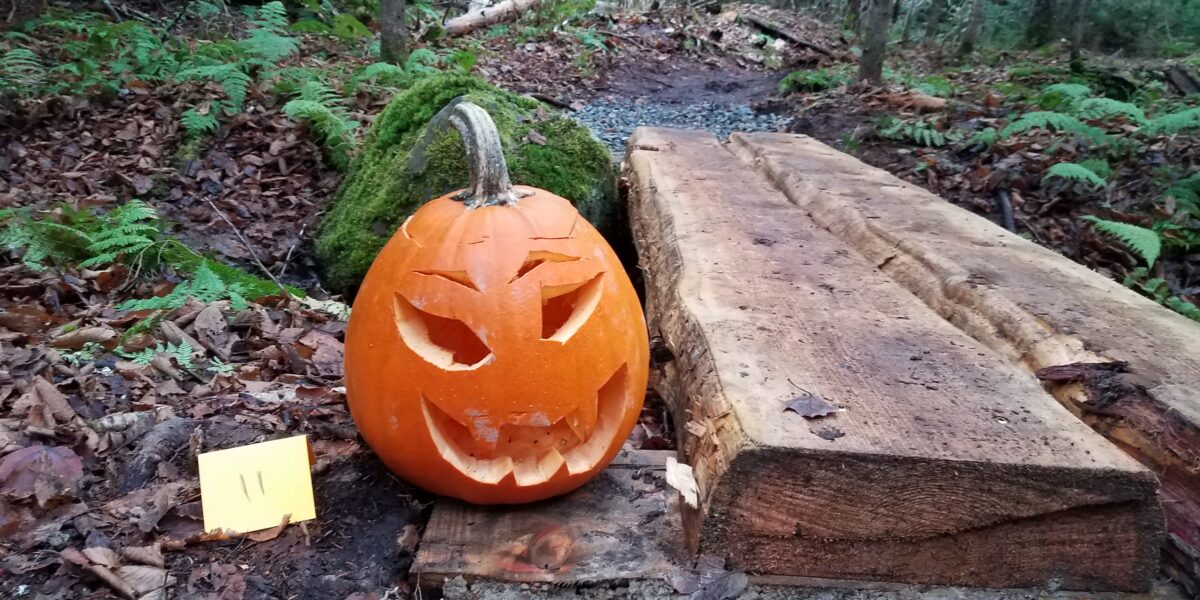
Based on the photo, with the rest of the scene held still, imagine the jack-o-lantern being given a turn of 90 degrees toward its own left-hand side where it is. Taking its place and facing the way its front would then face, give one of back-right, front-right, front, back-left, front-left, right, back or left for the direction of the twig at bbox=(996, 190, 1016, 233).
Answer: front-left

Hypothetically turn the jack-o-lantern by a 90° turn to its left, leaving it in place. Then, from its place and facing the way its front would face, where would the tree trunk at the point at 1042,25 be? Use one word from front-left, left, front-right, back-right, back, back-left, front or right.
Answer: front-left

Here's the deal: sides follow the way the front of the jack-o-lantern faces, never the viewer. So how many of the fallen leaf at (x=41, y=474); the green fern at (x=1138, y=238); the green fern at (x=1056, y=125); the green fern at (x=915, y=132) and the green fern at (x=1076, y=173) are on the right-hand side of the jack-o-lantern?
1

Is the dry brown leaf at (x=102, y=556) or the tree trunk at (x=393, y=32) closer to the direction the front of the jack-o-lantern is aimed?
the dry brown leaf

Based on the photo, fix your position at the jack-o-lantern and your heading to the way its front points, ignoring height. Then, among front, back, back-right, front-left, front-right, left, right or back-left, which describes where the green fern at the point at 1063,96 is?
back-left

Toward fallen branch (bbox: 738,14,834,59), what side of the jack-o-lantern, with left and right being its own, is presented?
back

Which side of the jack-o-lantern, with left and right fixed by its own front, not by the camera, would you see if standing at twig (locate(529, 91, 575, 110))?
back

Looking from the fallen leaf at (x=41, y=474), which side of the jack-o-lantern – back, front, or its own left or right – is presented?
right

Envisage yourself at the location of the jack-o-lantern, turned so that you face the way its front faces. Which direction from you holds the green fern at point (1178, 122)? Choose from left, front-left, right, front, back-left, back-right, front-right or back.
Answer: back-left

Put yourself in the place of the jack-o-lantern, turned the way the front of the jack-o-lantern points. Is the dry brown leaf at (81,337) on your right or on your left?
on your right

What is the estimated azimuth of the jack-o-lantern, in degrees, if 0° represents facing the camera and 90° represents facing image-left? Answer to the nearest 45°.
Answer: approximately 0°

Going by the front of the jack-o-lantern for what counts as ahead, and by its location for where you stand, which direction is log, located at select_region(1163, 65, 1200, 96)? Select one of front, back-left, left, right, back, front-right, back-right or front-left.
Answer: back-left

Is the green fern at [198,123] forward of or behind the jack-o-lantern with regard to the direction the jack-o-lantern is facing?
behind

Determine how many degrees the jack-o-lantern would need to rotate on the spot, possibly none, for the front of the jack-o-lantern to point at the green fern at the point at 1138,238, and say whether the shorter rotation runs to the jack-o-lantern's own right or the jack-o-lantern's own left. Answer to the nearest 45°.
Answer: approximately 135° to the jack-o-lantern's own left

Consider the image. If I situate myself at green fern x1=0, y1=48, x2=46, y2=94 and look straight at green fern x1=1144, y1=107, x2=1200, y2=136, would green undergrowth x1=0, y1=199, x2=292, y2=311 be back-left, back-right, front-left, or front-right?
front-right
